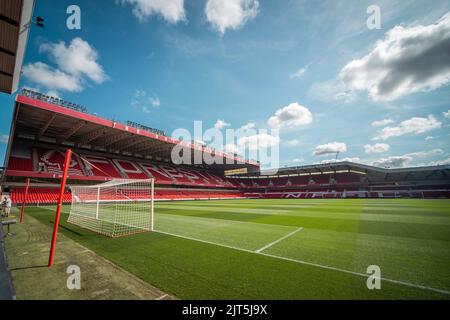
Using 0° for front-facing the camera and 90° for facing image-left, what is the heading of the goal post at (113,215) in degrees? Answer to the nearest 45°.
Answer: approximately 225°
